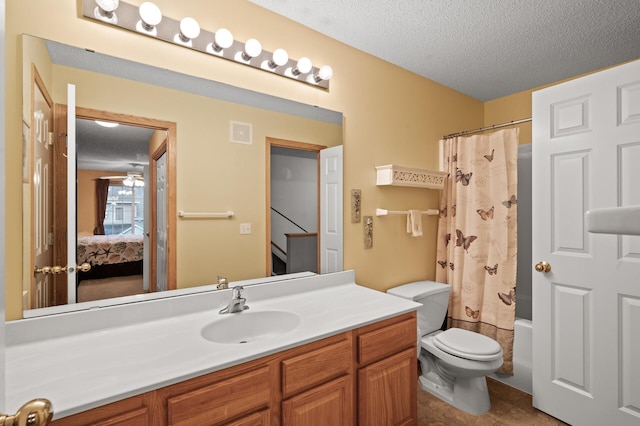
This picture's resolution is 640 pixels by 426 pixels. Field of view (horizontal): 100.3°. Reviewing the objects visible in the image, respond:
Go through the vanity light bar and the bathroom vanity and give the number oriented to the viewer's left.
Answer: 0

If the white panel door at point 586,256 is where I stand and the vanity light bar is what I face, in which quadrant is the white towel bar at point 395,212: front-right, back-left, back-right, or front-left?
front-right

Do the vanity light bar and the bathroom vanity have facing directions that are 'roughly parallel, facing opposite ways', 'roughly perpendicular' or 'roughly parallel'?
roughly parallel

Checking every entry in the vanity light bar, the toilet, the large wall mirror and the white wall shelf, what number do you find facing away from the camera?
0

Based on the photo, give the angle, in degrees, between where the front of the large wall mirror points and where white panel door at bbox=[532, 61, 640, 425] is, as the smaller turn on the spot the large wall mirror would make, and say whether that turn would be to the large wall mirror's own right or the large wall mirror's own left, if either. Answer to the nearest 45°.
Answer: approximately 45° to the large wall mirror's own left

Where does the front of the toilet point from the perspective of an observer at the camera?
facing the viewer and to the right of the viewer

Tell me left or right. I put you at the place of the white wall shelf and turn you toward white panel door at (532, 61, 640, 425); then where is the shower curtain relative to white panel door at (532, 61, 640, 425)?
left

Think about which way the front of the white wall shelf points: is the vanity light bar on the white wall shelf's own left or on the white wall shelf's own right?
on the white wall shelf's own right

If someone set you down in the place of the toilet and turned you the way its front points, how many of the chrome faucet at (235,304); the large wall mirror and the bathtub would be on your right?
2

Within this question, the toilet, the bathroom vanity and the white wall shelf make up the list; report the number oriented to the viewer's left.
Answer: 0

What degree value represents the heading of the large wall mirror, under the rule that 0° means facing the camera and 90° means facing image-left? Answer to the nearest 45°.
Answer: approximately 315°

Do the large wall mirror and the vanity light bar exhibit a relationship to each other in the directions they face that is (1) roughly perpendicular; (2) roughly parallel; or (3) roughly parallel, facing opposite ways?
roughly parallel
